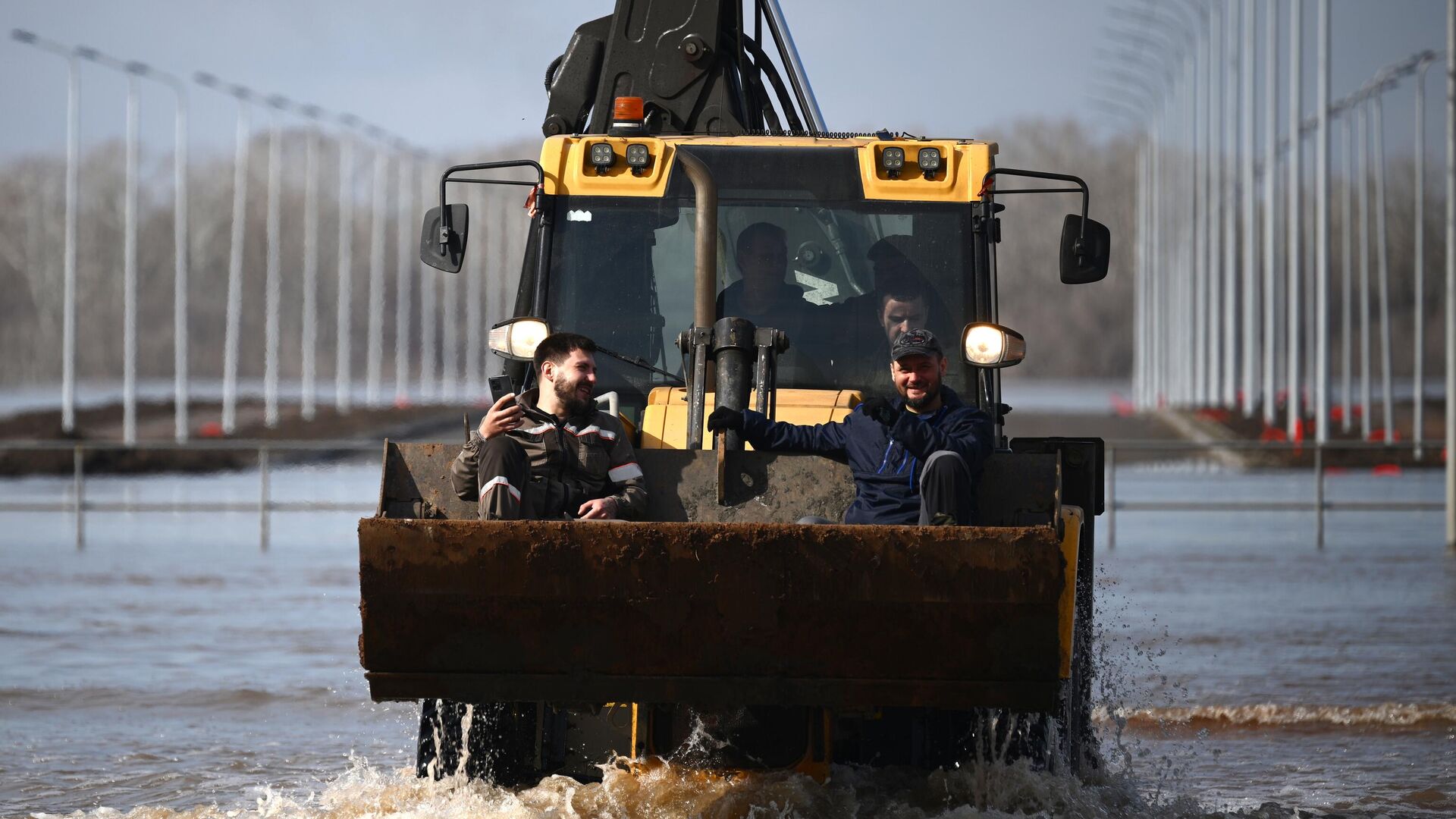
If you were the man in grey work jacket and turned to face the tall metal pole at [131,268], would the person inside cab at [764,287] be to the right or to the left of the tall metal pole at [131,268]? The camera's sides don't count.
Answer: right

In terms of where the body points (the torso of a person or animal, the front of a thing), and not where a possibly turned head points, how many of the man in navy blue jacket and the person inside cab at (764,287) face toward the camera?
2

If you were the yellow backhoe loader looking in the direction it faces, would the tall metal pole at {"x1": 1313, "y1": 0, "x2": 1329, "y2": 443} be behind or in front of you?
behind

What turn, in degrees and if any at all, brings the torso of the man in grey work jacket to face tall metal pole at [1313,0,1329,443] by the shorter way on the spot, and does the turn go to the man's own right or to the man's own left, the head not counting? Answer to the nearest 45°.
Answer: approximately 135° to the man's own left

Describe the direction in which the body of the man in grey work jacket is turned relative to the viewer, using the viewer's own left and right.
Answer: facing the viewer

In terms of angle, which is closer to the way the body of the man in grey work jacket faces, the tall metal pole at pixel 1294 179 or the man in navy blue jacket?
the man in navy blue jacket

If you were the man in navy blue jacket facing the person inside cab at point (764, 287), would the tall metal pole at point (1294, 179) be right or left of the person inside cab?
right

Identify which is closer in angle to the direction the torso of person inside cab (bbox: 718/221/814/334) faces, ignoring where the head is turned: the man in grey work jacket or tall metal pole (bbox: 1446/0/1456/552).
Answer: the man in grey work jacket

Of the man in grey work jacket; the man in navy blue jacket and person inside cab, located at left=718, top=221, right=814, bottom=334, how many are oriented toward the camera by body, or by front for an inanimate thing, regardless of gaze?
3

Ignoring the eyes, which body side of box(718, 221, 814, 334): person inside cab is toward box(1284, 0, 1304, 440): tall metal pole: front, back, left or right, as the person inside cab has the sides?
back

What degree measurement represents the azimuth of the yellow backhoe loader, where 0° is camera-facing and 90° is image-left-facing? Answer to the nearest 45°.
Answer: approximately 0°
